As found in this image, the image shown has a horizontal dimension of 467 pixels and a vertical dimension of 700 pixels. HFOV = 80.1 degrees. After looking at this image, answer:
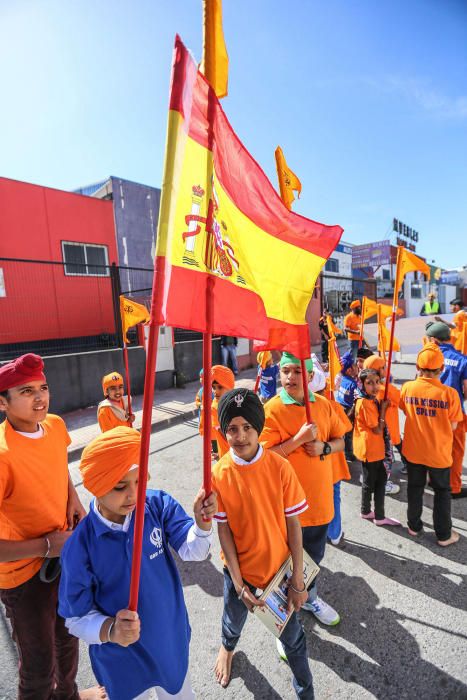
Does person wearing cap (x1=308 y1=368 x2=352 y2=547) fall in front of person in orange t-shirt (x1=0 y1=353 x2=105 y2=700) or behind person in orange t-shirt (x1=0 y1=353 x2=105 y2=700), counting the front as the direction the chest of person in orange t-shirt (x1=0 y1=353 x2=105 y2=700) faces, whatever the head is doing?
in front

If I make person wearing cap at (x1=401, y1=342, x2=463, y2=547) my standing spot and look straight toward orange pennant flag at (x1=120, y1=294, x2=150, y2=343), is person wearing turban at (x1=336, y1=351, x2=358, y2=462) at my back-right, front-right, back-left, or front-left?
front-right

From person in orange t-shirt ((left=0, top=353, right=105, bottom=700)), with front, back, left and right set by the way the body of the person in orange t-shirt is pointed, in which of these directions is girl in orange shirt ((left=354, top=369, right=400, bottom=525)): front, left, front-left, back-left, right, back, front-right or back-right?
front-left

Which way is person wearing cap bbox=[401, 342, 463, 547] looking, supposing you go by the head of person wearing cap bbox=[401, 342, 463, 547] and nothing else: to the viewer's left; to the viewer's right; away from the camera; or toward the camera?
away from the camera

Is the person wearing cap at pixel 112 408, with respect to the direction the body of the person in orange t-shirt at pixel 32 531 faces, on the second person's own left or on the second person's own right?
on the second person's own left

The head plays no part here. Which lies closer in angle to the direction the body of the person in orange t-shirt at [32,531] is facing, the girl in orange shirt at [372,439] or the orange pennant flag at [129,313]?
the girl in orange shirt

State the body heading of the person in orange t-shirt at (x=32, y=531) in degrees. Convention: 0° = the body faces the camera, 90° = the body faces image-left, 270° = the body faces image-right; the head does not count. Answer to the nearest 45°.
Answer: approximately 315°
